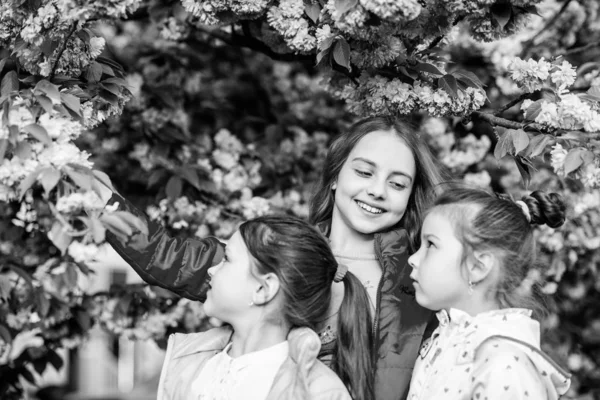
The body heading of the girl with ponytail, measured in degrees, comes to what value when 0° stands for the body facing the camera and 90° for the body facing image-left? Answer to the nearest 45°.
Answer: approximately 45°

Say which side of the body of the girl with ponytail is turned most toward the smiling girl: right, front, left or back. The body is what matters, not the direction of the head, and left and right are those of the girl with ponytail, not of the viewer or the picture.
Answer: back

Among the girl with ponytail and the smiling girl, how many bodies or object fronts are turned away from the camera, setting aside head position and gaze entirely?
0

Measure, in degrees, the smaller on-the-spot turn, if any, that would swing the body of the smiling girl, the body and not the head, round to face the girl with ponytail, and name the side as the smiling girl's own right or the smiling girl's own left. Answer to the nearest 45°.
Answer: approximately 45° to the smiling girl's own right

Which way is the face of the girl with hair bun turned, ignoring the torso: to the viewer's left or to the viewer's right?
to the viewer's left

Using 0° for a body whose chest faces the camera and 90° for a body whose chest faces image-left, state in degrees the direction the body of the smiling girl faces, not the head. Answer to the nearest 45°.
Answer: approximately 0°
